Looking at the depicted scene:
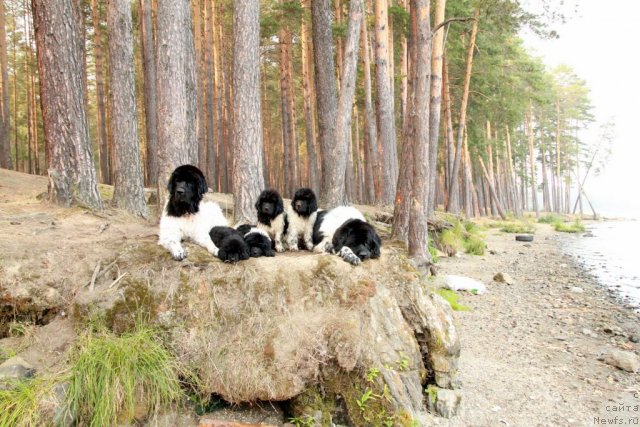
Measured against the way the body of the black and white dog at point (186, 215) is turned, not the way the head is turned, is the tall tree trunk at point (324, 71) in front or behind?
behind

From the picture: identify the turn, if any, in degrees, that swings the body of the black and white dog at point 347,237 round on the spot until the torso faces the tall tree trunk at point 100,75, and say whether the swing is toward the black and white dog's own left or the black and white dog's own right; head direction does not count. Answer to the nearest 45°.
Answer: approximately 180°

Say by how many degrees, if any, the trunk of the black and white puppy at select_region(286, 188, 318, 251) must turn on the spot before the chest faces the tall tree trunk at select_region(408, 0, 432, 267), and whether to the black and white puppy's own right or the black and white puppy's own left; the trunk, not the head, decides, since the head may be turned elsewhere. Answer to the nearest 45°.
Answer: approximately 135° to the black and white puppy's own left

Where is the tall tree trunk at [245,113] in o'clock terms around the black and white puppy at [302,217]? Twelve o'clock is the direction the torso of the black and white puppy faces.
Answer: The tall tree trunk is roughly at 5 o'clock from the black and white puppy.

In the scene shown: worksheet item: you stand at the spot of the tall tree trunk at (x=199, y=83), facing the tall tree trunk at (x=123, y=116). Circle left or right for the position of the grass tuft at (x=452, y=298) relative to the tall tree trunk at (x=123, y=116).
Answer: left

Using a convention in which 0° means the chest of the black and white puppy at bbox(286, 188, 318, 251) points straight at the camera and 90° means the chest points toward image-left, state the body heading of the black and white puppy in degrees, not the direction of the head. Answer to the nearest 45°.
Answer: approximately 0°

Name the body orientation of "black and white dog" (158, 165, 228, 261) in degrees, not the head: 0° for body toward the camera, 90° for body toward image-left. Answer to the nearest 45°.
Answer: approximately 45°

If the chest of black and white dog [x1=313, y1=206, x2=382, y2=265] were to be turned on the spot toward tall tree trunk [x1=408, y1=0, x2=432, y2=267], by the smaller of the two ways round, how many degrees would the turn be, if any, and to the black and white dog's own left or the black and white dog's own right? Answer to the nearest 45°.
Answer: approximately 90° to the black and white dog's own left

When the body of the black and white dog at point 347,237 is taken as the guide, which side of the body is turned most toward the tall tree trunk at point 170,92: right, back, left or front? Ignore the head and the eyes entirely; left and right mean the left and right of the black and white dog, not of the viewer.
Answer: back
